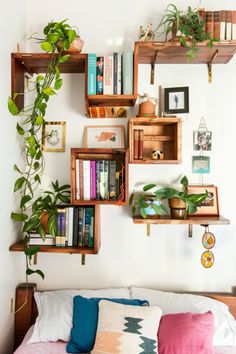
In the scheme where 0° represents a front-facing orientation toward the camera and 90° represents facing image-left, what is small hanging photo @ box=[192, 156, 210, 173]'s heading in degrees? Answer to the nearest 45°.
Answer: approximately 0°
